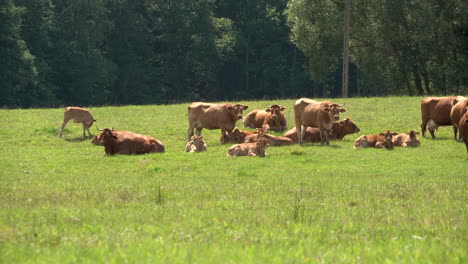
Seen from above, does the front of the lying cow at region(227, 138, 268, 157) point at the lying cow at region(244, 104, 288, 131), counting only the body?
no

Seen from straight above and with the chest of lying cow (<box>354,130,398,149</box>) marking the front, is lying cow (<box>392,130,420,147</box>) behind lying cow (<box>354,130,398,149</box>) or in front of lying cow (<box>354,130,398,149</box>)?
in front

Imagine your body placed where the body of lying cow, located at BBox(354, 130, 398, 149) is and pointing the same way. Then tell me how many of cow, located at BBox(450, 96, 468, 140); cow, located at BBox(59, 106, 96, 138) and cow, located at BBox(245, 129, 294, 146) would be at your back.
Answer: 2

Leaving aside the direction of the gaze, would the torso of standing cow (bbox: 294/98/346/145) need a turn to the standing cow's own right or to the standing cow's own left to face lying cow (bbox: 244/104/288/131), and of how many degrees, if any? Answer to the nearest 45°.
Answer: approximately 180°

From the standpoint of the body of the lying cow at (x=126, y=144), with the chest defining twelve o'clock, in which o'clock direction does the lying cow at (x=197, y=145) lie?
the lying cow at (x=197, y=145) is roughly at 6 o'clock from the lying cow at (x=126, y=144).

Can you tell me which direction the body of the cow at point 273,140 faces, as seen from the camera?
to the viewer's left

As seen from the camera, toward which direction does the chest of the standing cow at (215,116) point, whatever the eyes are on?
to the viewer's right

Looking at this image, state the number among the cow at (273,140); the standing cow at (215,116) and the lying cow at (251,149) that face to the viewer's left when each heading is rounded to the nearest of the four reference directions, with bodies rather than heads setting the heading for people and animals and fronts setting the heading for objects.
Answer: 1

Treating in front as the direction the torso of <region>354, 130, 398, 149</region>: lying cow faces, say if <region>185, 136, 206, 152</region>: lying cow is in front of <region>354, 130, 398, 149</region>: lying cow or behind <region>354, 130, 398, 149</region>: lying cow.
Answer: behind

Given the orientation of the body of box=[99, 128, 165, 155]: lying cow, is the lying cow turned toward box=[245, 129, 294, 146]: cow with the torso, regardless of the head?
no

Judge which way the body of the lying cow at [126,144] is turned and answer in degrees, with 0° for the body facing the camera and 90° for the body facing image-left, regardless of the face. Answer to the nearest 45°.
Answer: approximately 90°

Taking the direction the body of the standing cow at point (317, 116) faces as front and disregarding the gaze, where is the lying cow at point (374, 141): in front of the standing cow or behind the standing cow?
in front

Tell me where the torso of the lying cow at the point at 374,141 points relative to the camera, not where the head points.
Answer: to the viewer's right
